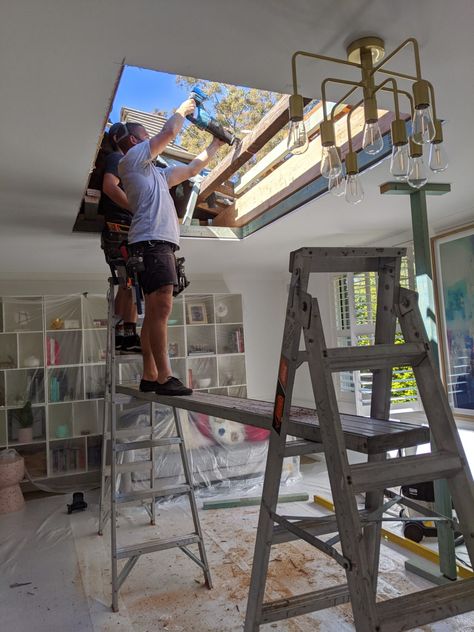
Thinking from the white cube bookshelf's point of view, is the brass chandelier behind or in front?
in front

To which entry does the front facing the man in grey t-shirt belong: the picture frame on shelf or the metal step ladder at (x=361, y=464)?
the picture frame on shelf

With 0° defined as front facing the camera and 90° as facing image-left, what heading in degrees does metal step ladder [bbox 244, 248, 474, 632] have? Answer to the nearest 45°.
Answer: approximately 315°

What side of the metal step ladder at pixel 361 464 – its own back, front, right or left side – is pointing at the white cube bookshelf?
back

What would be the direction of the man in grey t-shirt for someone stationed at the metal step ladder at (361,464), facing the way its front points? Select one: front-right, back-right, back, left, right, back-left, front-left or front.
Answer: back

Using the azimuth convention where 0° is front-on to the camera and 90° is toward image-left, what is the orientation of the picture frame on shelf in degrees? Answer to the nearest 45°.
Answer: approximately 0°
